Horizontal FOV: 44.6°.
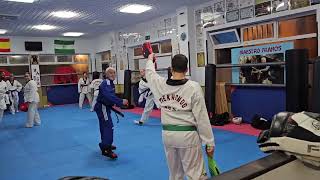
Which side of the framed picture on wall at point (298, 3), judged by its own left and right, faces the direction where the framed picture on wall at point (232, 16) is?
right

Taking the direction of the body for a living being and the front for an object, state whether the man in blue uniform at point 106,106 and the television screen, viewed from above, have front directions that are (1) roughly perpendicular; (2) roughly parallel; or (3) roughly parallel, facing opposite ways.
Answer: roughly perpendicular

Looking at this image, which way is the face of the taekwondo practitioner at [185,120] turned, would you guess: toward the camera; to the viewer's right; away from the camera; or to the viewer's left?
away from the camera

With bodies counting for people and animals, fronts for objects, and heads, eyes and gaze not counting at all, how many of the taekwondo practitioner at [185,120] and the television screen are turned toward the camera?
1

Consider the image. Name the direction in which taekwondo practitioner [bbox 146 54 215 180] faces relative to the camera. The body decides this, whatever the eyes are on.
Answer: away from the camera
